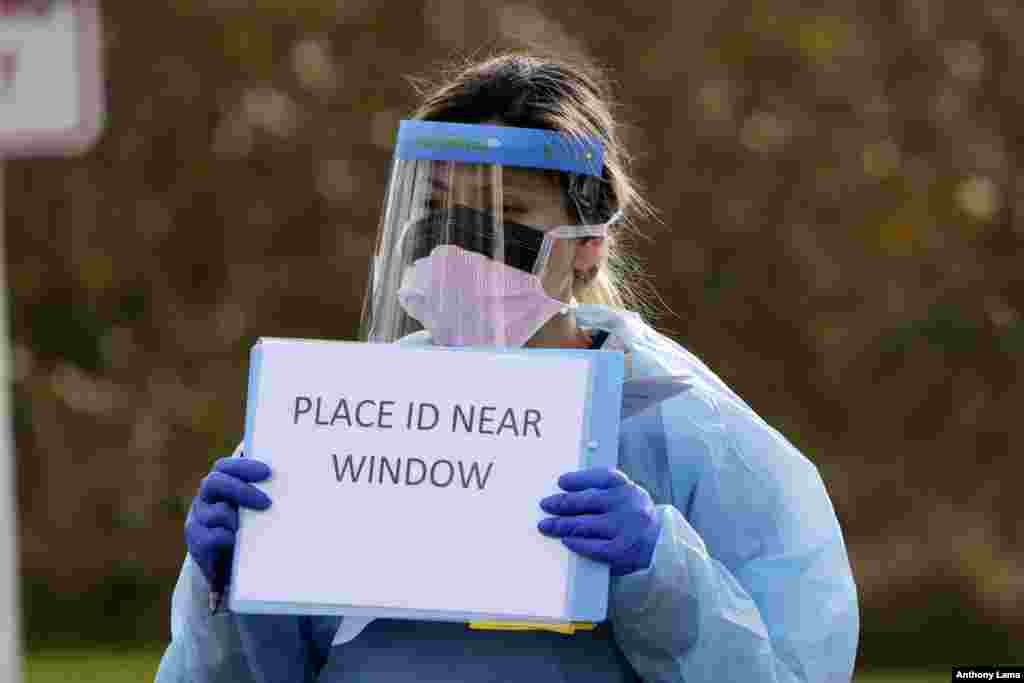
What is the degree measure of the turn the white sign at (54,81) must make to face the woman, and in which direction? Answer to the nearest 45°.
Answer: approximately 45° to its left

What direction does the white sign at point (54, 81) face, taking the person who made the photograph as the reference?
facing the viewer

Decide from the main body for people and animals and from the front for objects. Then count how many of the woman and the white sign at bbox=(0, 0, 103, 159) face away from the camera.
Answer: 0

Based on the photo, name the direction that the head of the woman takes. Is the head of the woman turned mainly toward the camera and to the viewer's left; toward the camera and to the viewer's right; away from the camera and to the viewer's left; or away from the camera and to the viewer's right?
toward the camera and to the viewer's left

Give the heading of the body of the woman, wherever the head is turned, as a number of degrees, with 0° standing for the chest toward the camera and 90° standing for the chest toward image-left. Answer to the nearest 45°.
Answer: approximately 45°

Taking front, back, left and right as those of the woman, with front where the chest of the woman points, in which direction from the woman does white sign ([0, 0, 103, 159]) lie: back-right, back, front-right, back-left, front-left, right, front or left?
right
